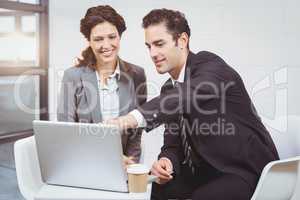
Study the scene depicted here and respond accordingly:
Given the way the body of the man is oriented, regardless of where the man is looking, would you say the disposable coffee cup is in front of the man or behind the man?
in front

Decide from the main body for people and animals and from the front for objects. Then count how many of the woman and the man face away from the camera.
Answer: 0

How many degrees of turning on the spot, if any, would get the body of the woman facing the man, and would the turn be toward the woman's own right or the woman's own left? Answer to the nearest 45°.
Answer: approximately 45° to the woman's own left

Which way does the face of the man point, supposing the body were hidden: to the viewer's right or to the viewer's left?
to the viewer's left

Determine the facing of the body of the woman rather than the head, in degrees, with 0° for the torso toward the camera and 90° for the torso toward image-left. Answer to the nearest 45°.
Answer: approximately 0°

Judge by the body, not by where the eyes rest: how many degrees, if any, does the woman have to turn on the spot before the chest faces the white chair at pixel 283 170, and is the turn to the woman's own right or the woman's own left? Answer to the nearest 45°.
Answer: approximately 45° to the woman's own left

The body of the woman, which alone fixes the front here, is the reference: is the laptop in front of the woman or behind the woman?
in front

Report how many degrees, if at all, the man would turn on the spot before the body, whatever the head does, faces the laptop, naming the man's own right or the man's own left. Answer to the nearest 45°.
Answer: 0° — they already face it

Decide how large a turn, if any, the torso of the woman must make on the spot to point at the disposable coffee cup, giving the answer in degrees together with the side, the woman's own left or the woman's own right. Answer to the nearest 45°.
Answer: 0° — they already face it

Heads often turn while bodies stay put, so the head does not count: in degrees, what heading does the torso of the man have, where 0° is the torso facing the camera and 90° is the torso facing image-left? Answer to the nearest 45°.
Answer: approximately 45°
